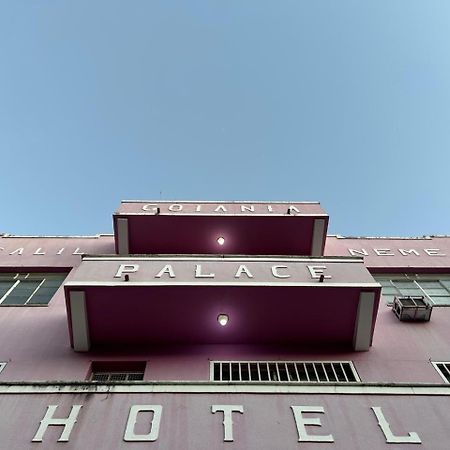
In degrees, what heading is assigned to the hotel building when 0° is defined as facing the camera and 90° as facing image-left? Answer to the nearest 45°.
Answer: approximately 0°
